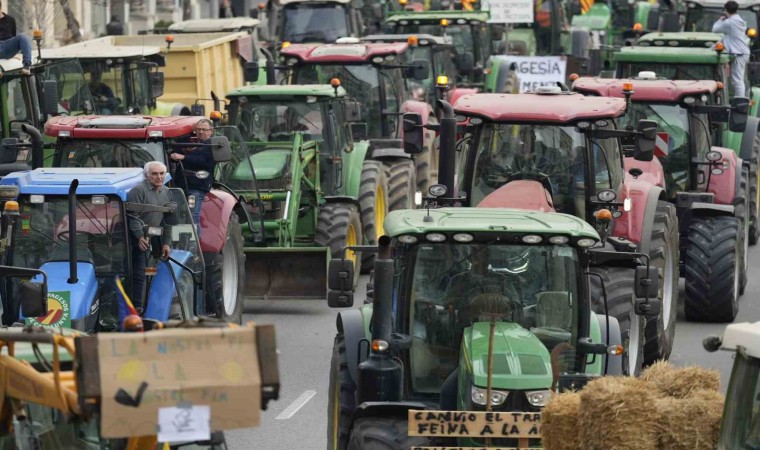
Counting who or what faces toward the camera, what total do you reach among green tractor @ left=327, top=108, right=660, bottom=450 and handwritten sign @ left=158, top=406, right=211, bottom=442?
2

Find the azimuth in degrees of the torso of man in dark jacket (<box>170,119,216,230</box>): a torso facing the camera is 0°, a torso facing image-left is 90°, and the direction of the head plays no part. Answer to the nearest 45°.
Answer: approximately 45°

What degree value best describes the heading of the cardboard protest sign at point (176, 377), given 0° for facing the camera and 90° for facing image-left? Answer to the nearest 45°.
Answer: approximately 0°

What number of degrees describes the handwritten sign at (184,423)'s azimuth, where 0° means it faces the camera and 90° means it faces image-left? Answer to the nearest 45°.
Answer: approximately 0°

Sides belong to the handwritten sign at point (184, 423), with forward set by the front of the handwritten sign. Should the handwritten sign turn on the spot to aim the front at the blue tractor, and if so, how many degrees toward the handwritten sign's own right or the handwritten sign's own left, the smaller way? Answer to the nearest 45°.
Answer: approximately 180°

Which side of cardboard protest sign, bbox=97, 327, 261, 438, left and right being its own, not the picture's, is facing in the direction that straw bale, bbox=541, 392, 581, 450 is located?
left
